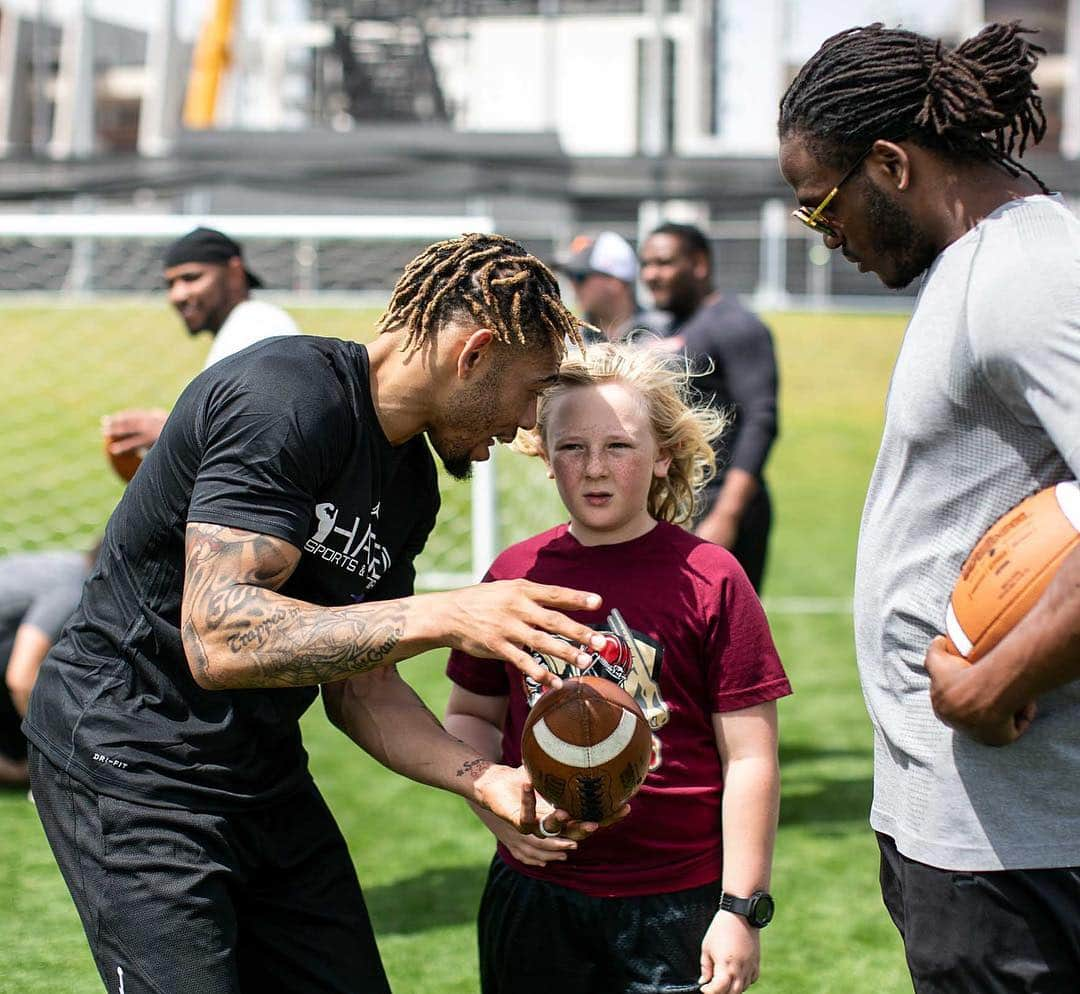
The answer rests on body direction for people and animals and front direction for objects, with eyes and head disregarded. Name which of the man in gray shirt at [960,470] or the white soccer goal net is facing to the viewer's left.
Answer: the man in gray shirt

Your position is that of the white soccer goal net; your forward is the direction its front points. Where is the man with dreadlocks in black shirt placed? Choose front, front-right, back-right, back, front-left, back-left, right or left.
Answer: front

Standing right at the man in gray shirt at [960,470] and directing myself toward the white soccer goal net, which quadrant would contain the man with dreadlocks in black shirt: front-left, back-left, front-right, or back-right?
front-left

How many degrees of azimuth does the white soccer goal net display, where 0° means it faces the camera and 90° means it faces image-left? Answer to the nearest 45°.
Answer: approximately 0°

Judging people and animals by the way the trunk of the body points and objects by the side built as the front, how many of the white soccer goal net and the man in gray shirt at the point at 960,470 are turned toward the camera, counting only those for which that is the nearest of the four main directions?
1

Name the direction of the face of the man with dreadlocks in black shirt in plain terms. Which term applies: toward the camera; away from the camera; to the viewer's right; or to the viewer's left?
to the viewer's right

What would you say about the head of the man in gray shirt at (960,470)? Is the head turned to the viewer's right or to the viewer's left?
to the viewer's left

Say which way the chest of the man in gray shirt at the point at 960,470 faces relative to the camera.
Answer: to the viewer's left

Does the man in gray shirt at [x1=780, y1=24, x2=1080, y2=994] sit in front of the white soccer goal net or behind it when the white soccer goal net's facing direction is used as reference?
in front

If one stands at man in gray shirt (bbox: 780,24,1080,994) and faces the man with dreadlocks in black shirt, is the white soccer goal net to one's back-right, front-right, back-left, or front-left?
front-right
